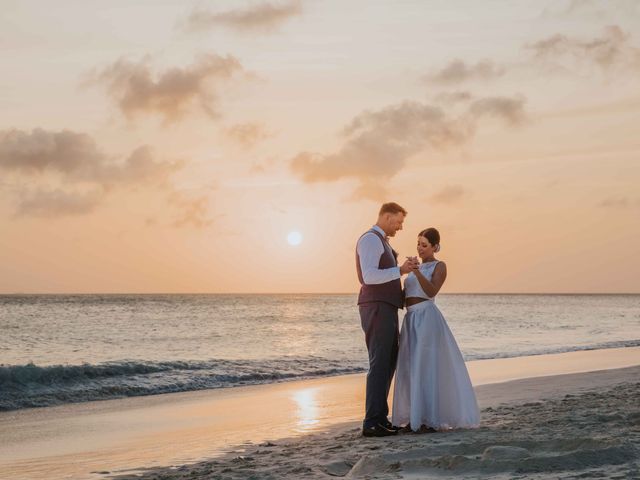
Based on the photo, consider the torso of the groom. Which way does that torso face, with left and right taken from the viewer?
facing to the right of the viewer

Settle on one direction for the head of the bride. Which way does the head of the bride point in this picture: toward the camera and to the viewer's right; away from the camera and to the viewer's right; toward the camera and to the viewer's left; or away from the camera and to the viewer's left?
toward the camera and to the viewer's left

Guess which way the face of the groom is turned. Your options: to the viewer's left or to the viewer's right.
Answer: to the viewer's right

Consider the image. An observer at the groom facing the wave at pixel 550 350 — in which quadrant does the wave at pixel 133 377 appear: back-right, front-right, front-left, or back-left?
front-left

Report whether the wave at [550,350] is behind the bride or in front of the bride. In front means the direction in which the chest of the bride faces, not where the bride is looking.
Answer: behind

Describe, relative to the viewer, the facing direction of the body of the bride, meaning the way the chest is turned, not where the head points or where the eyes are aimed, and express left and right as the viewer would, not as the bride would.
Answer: facing the viewer and to the left of the viewer
